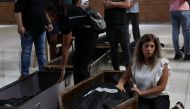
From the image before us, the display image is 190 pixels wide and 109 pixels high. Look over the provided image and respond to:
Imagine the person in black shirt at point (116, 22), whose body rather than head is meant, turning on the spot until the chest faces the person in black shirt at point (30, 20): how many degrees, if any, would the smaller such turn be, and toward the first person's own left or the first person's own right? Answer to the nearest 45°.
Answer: approximately 90° to the first person's own right

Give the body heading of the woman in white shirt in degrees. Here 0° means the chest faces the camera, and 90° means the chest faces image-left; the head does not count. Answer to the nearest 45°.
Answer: approximately 45°

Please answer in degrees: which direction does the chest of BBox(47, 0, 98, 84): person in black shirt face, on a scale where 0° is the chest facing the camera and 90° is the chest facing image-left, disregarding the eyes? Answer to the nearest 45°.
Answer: approximately 90°

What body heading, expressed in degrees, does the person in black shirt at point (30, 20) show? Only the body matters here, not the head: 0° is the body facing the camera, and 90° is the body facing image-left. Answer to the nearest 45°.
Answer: approximately 0°

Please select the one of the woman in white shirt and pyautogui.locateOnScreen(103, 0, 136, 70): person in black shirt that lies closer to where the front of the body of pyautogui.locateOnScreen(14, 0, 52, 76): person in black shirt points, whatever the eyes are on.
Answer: the woman in white shirt

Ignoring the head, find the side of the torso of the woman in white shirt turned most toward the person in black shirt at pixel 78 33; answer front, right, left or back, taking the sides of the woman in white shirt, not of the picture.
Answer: right

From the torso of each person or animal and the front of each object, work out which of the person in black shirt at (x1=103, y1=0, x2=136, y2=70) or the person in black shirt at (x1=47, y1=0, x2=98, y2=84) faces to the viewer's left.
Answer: the person in black shirt at (x1=47, y1=0, x2=98, y2=84)

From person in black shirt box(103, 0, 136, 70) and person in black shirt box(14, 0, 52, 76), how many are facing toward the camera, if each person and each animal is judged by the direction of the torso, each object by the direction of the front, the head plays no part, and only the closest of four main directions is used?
2

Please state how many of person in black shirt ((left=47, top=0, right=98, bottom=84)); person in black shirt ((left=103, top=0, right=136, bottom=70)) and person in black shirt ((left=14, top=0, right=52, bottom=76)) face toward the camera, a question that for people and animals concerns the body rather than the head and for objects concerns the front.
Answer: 2
